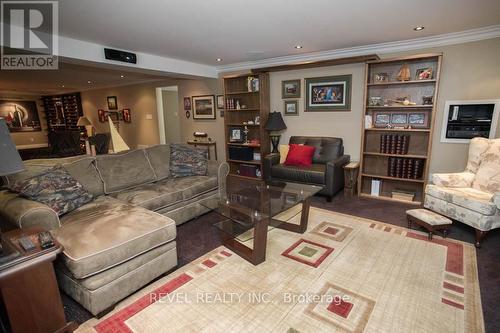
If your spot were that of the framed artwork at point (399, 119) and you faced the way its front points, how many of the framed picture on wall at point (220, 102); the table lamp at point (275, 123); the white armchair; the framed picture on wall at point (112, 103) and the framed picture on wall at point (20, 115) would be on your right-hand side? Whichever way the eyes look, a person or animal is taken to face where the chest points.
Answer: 4

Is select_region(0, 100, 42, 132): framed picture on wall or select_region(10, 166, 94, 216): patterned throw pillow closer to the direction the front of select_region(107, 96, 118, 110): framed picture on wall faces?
the patterned throw pillow

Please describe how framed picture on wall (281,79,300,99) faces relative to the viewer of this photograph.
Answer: facing the viewer

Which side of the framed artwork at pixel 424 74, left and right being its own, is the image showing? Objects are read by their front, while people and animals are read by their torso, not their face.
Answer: front

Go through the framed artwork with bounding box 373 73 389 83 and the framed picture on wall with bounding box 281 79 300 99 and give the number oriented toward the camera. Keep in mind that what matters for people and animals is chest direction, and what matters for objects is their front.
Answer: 2

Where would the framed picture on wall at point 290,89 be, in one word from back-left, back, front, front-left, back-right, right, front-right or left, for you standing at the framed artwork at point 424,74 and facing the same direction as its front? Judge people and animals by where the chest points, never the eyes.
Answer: right

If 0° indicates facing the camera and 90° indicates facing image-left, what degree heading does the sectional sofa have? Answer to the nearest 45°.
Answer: approximately 315°

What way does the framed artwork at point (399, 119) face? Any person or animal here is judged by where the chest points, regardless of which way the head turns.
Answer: toward the camera

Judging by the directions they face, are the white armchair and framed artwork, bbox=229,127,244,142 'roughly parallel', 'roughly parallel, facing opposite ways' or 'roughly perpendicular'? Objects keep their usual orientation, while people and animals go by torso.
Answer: roughly perpendicular

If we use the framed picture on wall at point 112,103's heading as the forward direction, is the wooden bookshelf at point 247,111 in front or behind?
in front

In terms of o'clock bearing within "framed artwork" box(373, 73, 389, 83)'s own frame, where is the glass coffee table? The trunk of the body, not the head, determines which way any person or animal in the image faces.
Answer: The glass coffee table is roughly at 1 o'clock from the framed artwork.

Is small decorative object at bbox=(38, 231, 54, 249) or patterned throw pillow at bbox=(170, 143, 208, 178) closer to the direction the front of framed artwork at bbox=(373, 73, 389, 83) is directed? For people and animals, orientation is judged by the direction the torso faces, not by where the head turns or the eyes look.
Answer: the small decorative object

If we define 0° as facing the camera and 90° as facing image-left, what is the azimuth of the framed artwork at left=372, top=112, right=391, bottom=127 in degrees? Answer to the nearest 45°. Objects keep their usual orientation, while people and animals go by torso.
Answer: approximately 0°

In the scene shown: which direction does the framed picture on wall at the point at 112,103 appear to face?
toward the camera

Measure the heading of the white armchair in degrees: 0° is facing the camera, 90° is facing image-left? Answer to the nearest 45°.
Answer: approximately 45°

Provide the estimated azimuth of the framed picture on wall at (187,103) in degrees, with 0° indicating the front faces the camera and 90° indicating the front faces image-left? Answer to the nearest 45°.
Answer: approximately 0°

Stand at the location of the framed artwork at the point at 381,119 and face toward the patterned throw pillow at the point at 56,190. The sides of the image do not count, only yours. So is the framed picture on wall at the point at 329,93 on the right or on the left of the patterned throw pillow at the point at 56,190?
right

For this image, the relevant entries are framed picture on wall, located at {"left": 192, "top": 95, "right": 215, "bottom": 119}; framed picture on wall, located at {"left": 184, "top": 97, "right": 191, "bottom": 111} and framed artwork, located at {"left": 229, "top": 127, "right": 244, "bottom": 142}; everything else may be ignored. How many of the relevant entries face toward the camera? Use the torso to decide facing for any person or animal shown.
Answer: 3
